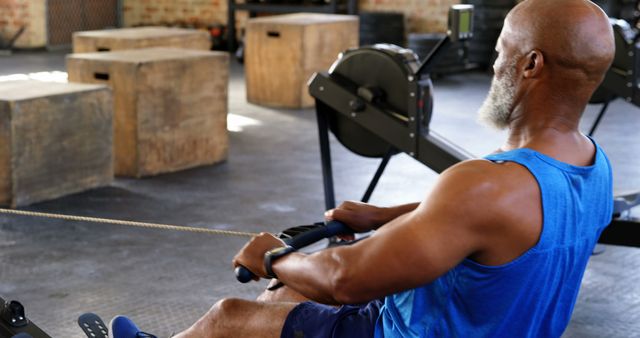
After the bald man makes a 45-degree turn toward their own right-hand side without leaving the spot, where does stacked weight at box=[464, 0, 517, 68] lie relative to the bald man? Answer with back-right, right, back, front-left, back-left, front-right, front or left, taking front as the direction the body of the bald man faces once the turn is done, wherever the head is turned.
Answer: front

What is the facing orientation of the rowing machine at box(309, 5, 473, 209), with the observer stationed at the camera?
facing away from the viewer and to the left of the viewer

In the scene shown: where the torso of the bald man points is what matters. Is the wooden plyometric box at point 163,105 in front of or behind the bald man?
in front

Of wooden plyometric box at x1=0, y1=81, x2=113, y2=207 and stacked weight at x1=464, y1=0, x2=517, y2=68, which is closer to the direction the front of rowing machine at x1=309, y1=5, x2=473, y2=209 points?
the wooden plyometric box

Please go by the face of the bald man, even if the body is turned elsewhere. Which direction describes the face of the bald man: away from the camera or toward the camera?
away from the camera

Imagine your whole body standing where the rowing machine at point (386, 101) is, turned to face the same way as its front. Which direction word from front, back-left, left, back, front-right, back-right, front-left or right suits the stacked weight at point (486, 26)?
front-right

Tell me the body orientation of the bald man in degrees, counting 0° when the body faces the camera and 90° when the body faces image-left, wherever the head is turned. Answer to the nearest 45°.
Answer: approximately 135°

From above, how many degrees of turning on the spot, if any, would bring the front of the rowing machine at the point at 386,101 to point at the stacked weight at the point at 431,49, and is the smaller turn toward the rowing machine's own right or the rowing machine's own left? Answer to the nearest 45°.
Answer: approximately 45° to the rowing machine's own right

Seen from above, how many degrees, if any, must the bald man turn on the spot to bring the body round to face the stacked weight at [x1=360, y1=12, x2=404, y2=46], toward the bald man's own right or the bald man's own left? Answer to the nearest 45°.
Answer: approximately 45° to the bald man's own right

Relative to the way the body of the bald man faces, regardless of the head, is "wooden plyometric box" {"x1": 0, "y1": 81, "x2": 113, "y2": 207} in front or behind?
in front

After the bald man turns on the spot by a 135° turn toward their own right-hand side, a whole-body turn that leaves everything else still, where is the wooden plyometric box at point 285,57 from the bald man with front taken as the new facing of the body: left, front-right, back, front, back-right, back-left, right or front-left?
left
